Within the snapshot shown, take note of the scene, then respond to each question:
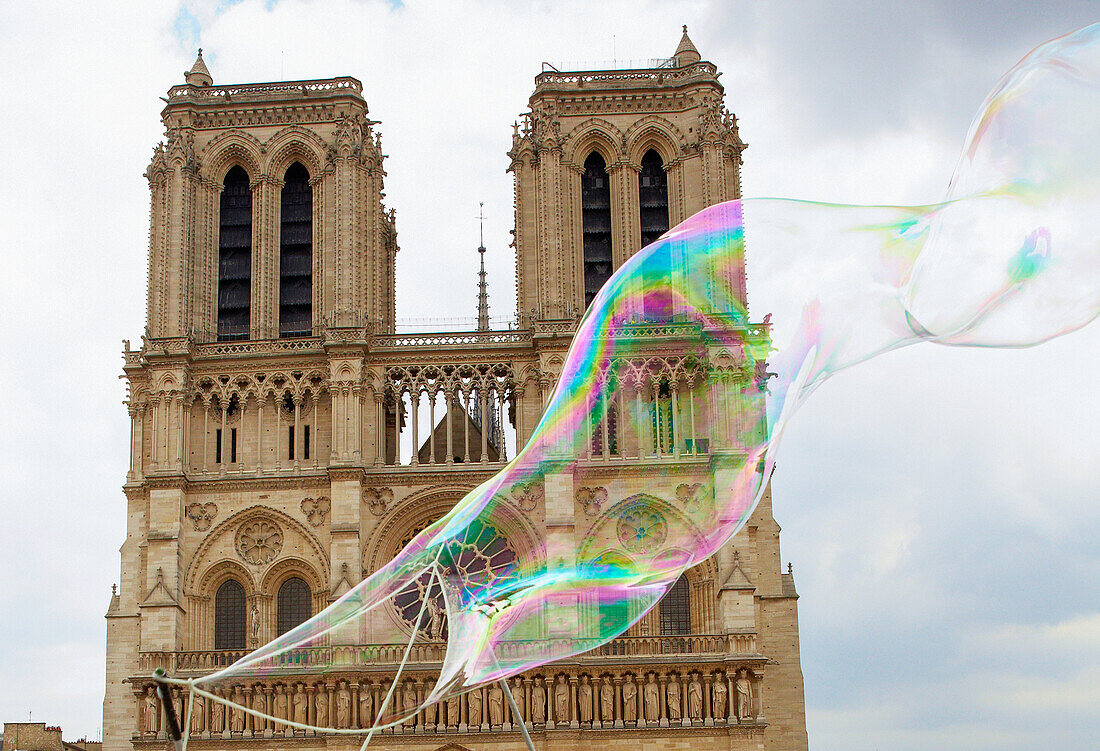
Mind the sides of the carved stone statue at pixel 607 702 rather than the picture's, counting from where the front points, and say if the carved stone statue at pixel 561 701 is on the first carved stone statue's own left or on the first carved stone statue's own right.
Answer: on the first carved stone statue's own right

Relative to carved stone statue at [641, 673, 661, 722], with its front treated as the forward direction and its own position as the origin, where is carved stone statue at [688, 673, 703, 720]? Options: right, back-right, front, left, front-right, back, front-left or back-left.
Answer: left

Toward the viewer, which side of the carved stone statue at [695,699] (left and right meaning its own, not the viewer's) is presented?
front

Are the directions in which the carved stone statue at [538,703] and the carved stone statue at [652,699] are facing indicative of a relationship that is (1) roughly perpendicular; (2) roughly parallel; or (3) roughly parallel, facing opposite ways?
roughly parallel

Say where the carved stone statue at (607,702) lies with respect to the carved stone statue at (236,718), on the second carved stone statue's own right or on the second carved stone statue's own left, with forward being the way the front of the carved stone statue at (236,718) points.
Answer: on the second carved stone statue's own left

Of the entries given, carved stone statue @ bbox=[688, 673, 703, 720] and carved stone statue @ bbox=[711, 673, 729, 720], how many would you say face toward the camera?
2

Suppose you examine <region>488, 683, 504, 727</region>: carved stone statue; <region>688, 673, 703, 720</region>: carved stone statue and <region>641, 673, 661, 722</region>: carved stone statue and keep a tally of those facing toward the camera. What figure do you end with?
3

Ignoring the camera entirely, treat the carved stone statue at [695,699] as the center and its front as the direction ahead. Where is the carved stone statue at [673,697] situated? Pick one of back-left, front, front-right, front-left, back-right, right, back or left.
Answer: right

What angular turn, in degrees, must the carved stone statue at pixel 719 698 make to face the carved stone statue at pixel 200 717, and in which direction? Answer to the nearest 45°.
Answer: approximately 90° to its right

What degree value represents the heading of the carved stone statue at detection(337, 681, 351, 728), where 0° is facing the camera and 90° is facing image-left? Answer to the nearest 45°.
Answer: approximately 0°

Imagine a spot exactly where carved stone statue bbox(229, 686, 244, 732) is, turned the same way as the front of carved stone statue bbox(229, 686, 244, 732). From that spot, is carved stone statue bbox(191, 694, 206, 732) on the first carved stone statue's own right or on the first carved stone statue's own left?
on the first carved stone statue's own right

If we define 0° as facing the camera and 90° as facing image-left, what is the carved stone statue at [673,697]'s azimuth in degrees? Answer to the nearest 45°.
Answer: approximately 0°

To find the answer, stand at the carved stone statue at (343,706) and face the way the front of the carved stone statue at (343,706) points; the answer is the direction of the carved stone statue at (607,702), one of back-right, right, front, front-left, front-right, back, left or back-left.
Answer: left

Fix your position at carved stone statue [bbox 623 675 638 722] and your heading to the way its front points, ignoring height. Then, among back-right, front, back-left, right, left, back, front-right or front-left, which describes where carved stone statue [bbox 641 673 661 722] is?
left

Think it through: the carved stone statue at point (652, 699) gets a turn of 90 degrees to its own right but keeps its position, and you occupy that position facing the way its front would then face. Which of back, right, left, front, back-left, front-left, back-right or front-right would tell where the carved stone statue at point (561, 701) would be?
front

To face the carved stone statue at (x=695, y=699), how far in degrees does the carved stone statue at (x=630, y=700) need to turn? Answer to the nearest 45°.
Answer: approximately 90° to its left

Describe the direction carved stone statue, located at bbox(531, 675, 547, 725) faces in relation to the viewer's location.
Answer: facing the viewer

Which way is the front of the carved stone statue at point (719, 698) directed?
toward the camera
